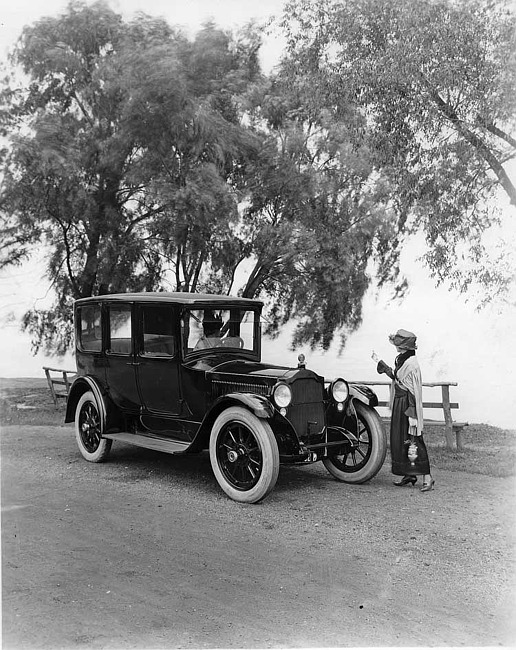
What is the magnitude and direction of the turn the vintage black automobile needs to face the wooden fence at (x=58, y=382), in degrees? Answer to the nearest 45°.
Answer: approximately 180°

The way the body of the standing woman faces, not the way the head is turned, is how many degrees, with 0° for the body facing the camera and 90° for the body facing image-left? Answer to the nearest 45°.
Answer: approximately 90°

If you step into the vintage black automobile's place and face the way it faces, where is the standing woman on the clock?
The standing woman is roughly at 11 o'clock from the vintage black automobile.

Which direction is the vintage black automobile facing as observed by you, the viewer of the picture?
facing the viewer and to the right of the viewer

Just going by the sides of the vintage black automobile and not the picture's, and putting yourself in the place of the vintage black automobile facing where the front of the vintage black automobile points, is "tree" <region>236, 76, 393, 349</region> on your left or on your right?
on your left

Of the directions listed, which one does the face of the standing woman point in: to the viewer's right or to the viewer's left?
to the viewer's left

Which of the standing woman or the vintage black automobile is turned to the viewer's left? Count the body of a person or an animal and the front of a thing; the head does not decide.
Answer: the standing woman

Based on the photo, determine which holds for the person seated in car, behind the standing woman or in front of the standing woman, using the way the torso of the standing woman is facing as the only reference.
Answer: in front

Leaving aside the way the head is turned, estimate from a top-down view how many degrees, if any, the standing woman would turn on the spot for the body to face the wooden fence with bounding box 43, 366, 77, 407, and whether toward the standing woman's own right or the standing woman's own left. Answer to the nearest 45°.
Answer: approximately 45° to the standing woman's own right

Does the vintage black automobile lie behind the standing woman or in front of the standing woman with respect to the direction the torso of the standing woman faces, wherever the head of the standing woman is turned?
in front
